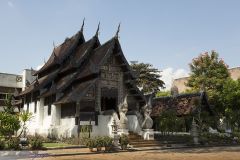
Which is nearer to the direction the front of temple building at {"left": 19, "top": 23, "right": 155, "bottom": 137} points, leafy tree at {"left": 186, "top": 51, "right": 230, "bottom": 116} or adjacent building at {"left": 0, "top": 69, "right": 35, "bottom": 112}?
the leafy tree

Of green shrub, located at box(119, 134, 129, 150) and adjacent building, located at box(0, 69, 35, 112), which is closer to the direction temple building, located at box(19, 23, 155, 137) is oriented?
the green shrub

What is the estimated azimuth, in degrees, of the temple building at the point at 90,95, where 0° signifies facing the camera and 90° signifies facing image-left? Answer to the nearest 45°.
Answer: approximately 315°

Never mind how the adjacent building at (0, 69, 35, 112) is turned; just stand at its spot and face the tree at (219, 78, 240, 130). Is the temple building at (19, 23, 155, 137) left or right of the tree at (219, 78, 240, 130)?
right

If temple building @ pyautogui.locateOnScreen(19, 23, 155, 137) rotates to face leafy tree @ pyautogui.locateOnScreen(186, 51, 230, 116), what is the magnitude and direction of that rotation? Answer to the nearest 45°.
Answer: approximately 90° to its left

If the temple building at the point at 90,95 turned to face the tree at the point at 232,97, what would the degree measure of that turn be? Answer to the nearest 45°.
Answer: approximately 90° to its left

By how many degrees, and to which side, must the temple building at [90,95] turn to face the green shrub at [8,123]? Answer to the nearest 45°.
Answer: approximately 90° to its right

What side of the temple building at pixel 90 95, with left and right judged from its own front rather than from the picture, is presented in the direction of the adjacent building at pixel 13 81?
back

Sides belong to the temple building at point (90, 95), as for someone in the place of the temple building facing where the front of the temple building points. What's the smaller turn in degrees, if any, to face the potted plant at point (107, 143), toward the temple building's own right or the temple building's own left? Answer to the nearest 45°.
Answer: approximately 45° to the temple building's own right

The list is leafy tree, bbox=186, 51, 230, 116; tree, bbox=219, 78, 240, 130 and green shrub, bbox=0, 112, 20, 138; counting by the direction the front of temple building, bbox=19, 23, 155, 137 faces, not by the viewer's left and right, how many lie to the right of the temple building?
1

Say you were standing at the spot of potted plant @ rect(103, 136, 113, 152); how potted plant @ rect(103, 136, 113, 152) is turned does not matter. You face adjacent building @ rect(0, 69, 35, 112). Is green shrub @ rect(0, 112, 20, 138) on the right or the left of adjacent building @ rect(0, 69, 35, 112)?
left

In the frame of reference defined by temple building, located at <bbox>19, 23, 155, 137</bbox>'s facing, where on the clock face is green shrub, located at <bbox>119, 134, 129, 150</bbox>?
The green shrub is roughly at 1 o'clock from the temple building.
